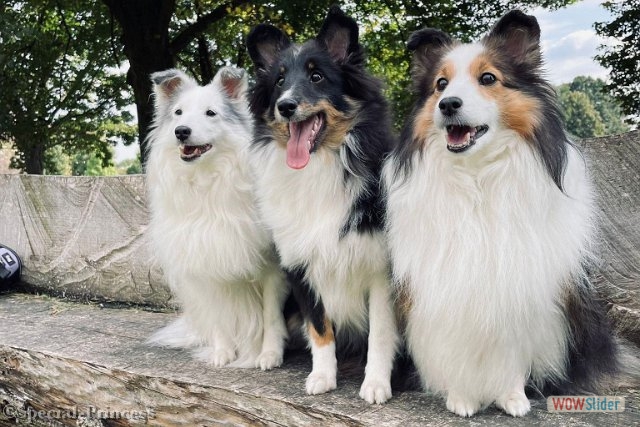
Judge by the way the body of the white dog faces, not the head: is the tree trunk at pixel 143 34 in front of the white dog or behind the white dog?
behind

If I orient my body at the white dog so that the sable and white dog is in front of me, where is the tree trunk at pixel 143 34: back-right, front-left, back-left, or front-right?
back-left

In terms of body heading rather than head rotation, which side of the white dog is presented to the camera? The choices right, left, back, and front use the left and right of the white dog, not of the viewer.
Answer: front

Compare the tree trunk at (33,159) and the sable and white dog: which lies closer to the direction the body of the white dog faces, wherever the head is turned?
the sable and white dog

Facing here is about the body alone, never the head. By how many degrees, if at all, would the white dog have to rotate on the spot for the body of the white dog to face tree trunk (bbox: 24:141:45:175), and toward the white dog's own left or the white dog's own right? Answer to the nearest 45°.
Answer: approximately 180°

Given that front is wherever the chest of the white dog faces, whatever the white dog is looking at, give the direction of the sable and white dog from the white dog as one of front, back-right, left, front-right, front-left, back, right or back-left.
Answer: front-left

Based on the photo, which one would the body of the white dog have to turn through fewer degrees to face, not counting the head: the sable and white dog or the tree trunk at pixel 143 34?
the sable and white dog
